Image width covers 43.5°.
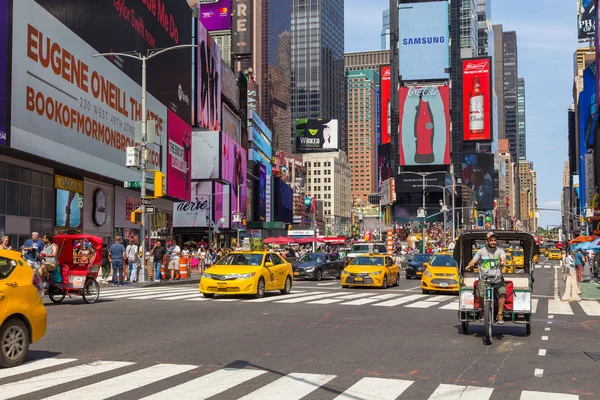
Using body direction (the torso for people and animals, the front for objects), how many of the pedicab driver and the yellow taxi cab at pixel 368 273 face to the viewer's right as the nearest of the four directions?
0

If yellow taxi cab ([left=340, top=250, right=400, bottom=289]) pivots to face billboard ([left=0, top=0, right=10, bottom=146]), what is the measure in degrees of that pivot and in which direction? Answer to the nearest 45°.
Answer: approximately 45° to its right

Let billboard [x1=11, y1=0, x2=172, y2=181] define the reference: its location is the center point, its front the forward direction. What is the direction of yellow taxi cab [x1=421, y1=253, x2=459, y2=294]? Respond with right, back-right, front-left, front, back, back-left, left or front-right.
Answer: front

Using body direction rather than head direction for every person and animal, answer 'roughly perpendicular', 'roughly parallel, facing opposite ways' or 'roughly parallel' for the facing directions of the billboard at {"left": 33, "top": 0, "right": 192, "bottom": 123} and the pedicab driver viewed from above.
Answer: roughly perpendicular

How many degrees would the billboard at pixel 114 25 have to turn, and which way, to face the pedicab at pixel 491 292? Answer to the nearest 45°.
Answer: approximately 45° to its right

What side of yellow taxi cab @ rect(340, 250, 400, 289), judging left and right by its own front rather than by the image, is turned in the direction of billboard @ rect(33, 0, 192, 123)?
right

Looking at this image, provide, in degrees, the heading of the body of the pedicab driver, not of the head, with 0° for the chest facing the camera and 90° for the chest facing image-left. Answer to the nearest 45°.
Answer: approximately 0°

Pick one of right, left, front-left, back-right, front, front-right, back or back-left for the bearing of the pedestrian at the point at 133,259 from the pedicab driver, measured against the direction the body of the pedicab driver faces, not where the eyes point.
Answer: back-right

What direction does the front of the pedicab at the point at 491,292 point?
toward the camera

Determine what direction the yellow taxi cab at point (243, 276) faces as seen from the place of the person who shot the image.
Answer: facing the viewer and to the left of the viewer

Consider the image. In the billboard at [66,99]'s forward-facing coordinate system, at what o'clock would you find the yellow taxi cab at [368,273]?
The yellow taxi cab is roughly at 12 o'clock from the billboard.

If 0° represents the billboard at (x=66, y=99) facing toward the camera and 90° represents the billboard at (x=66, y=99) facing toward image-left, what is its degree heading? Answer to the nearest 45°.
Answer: approximately 315°

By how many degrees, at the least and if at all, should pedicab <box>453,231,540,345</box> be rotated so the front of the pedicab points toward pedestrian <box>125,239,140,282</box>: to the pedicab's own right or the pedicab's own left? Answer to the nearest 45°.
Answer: approximately 135° to the pedicab's own right

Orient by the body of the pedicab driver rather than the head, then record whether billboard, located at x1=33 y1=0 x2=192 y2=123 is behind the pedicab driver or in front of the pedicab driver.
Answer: behind

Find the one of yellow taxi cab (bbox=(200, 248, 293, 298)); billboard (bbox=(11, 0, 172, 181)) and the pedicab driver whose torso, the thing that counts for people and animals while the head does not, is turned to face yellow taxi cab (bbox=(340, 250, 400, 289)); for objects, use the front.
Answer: the billboard

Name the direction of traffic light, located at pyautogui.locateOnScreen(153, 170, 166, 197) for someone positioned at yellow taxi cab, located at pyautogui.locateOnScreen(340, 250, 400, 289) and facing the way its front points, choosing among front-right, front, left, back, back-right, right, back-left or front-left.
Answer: front-right
